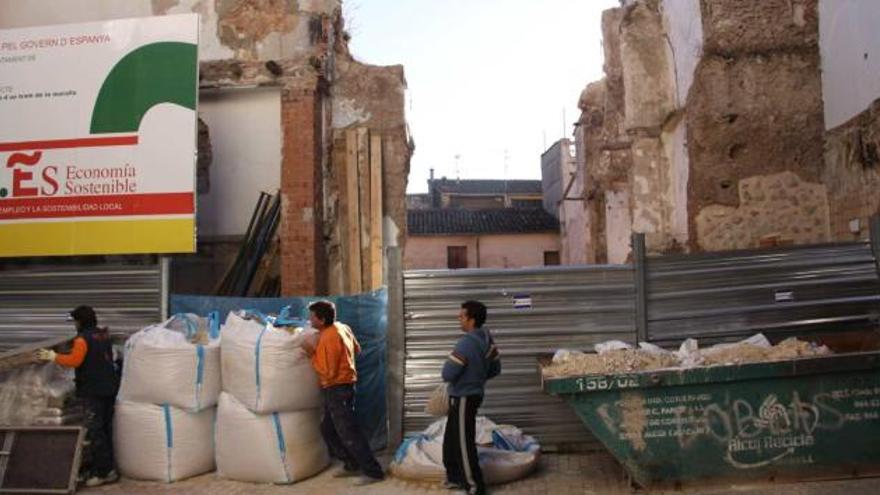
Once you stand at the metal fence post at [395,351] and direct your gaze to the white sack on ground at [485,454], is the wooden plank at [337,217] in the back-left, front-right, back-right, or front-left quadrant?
back-left

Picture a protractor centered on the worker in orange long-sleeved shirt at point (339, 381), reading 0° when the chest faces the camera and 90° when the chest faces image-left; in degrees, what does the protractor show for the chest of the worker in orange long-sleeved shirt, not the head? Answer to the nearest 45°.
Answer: approximately 90°

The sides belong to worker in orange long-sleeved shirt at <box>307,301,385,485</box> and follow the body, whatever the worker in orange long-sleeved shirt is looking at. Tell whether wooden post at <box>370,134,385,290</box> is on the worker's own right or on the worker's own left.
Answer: on the worker's own right

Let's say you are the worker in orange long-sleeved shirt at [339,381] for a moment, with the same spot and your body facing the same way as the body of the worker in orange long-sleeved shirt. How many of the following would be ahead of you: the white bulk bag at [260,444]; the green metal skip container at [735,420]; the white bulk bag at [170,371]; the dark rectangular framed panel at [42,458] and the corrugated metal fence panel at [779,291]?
3

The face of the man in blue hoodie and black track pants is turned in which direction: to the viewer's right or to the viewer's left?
to the viewer's left

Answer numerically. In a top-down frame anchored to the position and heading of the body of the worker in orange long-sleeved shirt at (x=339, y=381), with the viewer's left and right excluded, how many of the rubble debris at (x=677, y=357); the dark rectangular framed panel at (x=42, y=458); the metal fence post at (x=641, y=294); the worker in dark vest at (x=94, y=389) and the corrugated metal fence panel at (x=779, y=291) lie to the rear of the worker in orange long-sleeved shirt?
3

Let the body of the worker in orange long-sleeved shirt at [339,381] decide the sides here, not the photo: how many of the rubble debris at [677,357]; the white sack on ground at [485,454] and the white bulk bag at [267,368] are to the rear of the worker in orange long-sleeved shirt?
2

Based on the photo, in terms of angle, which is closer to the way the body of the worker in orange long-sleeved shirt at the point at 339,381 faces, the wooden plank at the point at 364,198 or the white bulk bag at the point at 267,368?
the white bulk bag

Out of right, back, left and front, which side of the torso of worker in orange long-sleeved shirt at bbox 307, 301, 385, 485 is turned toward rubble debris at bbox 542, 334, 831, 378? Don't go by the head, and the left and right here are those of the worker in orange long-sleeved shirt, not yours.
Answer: back

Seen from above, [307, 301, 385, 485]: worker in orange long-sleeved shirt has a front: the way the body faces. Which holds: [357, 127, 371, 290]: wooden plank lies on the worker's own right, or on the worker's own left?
on the worker's own right

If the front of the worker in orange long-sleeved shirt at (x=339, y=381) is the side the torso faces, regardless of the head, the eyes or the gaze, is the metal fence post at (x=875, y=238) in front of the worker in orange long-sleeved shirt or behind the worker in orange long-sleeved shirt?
behind

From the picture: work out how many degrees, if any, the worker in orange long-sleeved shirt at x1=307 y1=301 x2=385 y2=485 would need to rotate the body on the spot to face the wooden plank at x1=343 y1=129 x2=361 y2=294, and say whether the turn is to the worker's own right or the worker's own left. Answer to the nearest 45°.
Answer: approximately 90° to the worker's own right

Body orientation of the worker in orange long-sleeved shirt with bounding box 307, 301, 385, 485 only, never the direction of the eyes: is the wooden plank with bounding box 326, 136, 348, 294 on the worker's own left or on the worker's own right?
on the worker's own right

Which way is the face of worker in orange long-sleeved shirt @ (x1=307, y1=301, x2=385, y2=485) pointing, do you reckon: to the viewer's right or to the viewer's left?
to the viewer's left

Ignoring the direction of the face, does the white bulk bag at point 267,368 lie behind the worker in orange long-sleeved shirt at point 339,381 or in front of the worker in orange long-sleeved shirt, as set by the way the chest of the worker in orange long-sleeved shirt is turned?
in front

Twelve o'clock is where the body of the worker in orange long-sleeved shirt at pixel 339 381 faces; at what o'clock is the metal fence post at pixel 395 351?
The metal fence post is roughly at 4 o'clock from the worker in orange long-sleeved shirt.

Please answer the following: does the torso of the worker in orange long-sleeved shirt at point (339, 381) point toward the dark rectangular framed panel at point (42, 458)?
yes
